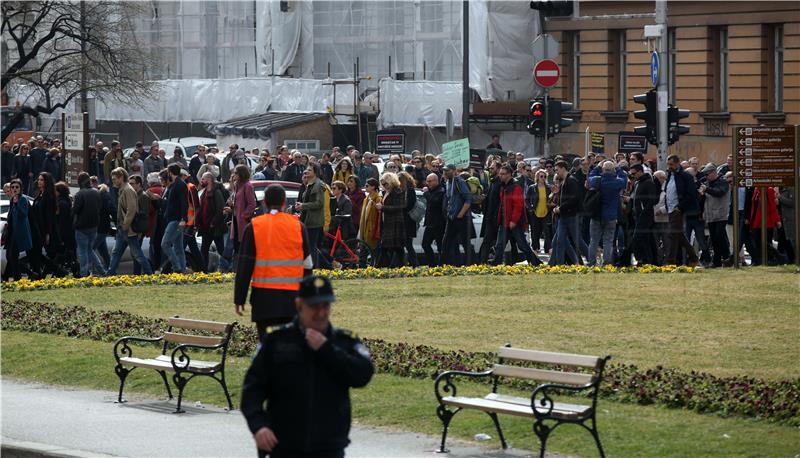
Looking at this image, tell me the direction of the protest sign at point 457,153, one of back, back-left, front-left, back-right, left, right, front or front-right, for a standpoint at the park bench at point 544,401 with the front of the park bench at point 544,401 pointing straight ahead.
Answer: back-right

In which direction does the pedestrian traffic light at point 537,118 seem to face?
toward the camera

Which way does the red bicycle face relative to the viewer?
to the viewer's left

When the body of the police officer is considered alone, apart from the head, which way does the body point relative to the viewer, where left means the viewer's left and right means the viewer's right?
facing the viewer

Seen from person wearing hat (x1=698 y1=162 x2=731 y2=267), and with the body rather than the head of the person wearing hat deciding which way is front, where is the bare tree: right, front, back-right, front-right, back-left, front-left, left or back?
right

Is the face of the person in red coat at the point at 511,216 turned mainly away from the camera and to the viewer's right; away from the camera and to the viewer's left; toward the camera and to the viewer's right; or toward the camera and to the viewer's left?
toward the camera and to the viewer's left

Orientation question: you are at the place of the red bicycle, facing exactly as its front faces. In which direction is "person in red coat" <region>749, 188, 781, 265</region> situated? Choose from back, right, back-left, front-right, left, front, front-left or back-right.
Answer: back

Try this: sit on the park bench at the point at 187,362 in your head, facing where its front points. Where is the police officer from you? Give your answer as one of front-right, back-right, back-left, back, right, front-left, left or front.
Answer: front-left
